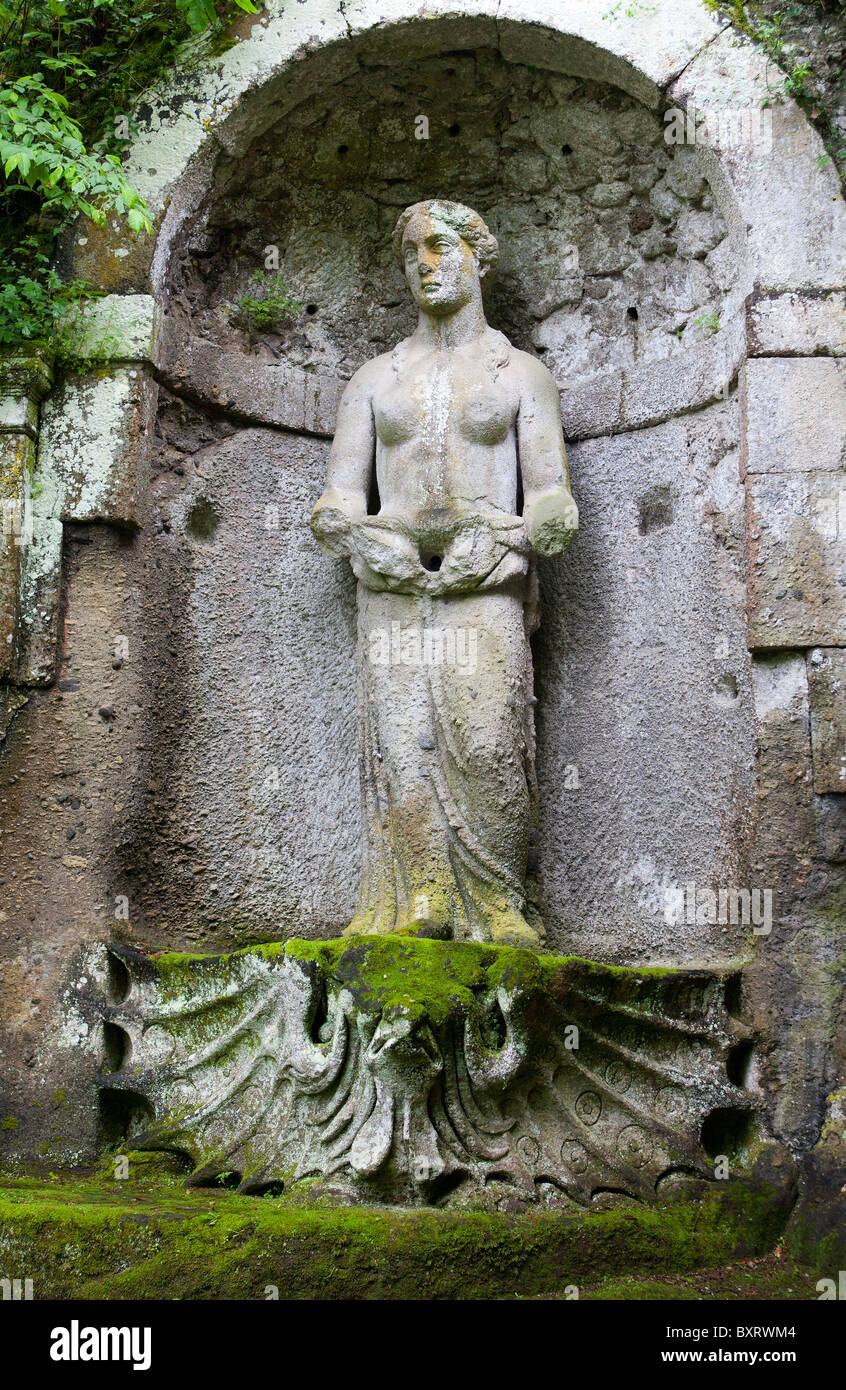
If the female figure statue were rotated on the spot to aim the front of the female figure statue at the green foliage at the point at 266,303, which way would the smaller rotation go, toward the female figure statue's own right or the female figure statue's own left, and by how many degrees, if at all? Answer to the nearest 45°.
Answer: approximately 135° to the female figure statue's own right

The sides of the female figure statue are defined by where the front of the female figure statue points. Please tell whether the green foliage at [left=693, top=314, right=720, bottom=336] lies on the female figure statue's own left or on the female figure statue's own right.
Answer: on the female figure statue's own left

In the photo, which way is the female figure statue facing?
toward the camera

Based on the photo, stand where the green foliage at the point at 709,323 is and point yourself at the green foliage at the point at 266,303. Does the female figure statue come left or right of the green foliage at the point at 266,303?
left
